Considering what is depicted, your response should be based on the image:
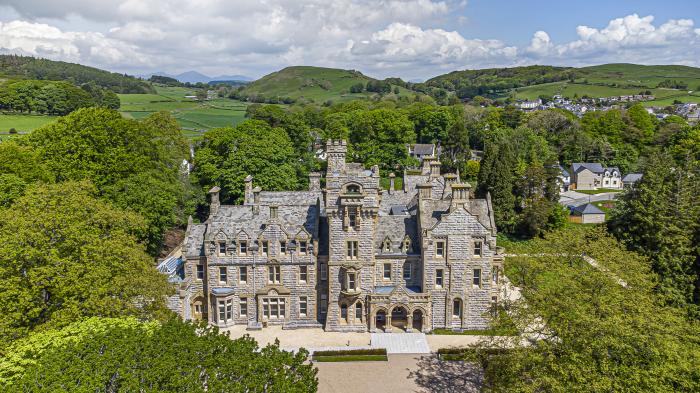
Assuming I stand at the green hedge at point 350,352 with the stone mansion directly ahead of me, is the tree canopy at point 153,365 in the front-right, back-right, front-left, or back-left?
back-left

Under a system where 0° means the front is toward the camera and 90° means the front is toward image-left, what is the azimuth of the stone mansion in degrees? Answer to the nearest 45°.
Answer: approximately 0°

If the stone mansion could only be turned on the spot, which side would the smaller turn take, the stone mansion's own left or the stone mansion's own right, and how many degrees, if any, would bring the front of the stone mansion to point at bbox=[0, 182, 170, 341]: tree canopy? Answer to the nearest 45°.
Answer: approximately 45° to the stone mansion's own right

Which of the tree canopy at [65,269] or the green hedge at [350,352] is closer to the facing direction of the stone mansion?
the green hedge

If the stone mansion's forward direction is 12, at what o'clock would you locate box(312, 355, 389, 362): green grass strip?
The green grass strip is roughly at 12 o'clock from the stone mansion.

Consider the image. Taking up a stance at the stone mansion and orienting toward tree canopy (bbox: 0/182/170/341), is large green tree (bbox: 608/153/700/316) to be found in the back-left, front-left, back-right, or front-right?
back-left

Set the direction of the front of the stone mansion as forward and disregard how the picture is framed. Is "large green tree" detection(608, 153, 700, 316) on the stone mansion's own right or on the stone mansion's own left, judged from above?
on the stone mansion's own left

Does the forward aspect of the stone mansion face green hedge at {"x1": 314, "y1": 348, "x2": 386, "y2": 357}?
yes
